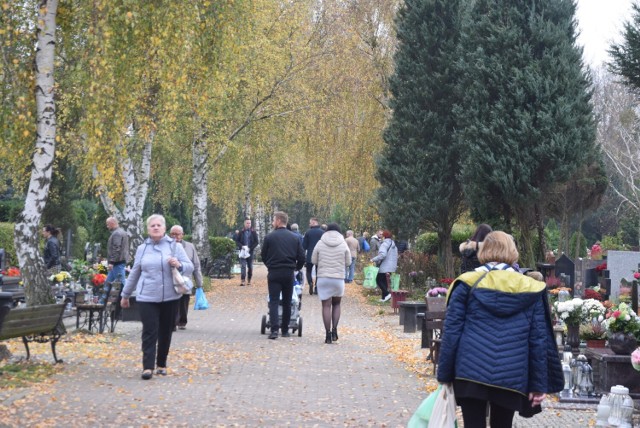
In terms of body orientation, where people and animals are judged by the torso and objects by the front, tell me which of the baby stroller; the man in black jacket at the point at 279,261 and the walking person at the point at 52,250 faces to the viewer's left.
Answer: the walking person

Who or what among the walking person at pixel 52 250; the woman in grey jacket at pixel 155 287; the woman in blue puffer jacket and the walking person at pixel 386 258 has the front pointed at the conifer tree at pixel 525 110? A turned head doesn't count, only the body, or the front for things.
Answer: the woman in blue puffer jacket

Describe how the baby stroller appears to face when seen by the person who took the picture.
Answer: facing away from the viewer

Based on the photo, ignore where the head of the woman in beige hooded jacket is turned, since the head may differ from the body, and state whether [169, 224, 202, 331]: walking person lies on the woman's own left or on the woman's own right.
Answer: on the woman's own left

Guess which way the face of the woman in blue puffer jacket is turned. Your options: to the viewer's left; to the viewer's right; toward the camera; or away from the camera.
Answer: away from the camera

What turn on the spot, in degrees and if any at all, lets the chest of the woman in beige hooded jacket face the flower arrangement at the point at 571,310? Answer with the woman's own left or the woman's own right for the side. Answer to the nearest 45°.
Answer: approximately 135° to the woman's own right

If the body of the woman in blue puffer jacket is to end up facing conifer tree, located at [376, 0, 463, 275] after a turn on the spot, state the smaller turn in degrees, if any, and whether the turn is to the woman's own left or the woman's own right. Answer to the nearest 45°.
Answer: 0° — they already face it

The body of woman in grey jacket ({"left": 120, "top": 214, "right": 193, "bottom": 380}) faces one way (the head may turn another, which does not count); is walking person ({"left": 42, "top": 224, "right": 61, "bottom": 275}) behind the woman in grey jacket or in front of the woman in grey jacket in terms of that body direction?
behind

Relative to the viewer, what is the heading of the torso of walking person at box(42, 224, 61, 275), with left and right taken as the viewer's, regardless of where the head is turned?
facing to the left of the viewer

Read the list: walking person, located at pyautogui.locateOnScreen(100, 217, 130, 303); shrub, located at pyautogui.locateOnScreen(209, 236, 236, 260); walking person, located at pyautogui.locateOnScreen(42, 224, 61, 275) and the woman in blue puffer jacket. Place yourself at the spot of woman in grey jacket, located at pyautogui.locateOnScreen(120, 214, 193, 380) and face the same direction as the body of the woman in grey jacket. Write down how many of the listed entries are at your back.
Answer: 3

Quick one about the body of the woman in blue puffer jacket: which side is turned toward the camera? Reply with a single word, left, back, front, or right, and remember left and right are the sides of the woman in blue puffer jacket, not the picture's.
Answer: back

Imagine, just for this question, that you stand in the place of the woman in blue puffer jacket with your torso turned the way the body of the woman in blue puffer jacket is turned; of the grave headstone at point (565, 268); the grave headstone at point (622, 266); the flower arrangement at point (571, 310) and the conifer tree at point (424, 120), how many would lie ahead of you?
4

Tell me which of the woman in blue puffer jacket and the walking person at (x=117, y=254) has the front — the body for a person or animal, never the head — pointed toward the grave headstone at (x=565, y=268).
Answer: the woman in blue puffer jacket

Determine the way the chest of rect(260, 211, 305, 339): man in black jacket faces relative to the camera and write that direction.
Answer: away from the camera
